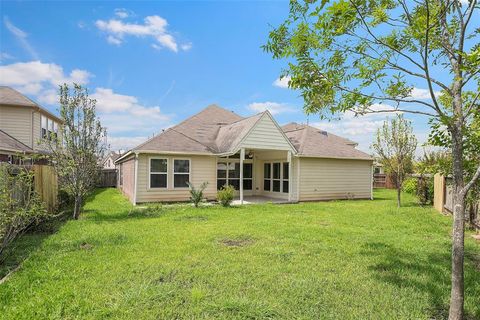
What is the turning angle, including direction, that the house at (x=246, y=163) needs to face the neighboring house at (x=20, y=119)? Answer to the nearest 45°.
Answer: approximately 90° to its left

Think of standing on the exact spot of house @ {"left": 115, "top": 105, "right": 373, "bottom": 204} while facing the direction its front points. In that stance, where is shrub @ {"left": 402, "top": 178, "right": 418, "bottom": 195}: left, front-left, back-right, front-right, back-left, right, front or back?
right

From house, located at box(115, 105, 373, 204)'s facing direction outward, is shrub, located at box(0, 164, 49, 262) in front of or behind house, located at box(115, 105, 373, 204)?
behind

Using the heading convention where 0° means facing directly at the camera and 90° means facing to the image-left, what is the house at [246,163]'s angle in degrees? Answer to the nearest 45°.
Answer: approximately 180°

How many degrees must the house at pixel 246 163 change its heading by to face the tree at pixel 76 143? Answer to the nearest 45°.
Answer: approximately 135° to its left

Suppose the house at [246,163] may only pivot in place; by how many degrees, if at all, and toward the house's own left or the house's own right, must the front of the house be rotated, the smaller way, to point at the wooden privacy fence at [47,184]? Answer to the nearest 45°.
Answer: approximately 135° to the house's own left

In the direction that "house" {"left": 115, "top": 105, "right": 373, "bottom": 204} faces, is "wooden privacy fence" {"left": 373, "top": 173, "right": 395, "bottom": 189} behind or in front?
in front

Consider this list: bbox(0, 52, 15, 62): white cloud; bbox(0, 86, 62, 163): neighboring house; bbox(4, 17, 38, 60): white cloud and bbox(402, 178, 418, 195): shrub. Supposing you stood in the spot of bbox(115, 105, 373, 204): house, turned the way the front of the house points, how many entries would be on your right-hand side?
1
